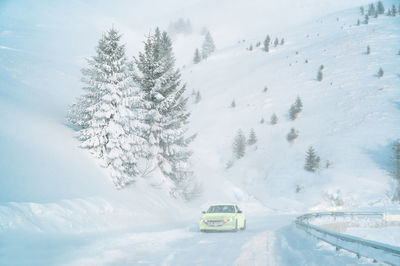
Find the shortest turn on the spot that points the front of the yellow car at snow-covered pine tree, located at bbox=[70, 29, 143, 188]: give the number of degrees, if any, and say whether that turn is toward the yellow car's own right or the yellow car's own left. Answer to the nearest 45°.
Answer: approximately 90° to the yellow car's own right

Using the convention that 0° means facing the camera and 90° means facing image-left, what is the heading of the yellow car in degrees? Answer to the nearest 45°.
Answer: approximately 45°

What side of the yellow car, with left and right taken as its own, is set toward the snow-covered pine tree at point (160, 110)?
back

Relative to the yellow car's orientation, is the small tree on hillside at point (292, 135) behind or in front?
behind

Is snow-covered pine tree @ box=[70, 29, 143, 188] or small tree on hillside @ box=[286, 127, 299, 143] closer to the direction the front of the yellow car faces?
the snow-covered pine tree

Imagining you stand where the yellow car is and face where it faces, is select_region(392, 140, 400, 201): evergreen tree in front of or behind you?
behind

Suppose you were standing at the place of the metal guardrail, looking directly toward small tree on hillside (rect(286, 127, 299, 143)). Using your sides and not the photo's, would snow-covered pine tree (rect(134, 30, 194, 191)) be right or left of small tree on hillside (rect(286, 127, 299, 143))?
left

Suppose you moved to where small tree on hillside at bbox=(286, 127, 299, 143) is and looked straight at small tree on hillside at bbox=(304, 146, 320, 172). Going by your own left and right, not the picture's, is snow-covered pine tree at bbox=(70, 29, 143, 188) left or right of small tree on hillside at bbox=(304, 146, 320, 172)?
right

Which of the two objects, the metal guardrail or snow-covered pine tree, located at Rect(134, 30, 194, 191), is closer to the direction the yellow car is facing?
the metal guardrail

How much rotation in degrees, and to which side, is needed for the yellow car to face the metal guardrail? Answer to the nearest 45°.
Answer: approximately 45° to its left
